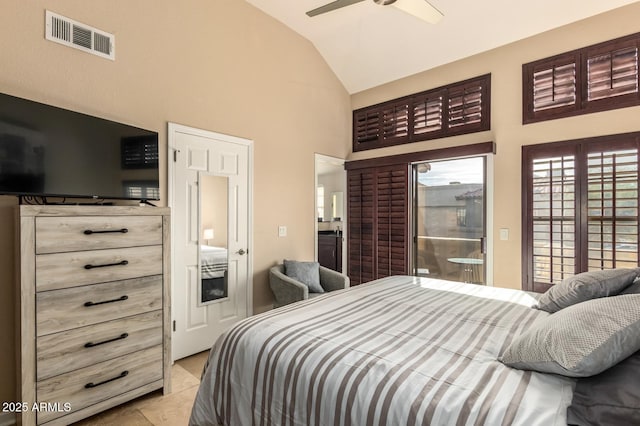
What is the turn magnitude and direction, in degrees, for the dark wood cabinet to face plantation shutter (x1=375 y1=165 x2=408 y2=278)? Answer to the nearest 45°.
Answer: approximately 90° to its left

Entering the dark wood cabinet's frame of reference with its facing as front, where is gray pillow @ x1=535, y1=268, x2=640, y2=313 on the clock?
The gray pillow is roughly at 10 o'clock from the dark wood cabinet.

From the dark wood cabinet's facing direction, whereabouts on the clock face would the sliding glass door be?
The sliding glass door is roughly at 9 o'clock from the dark wood cabinet.

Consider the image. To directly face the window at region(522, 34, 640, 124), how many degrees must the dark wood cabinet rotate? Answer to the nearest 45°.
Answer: approximately 90° to its left

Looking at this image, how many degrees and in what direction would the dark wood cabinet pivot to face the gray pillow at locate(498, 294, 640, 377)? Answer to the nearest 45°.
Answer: approximately 45° to its left

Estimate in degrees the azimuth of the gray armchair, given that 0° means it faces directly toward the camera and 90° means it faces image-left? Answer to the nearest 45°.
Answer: approximately 315°

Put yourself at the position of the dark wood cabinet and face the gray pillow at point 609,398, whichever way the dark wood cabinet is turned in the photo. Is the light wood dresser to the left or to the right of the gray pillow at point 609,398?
right

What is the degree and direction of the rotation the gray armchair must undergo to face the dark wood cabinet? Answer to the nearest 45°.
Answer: approximately 135° to its left

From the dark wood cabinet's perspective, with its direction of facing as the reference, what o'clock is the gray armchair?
The gray armchair is roughly at 11 o'clock from the dark wood cabinet.

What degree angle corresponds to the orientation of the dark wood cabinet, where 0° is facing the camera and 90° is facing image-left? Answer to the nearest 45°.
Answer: approximately 45°
